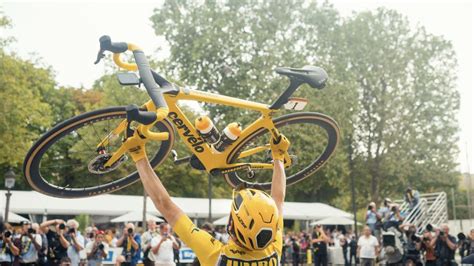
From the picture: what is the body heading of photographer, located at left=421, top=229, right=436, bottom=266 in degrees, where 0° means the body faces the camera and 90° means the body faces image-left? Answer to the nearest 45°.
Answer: approximately 45°

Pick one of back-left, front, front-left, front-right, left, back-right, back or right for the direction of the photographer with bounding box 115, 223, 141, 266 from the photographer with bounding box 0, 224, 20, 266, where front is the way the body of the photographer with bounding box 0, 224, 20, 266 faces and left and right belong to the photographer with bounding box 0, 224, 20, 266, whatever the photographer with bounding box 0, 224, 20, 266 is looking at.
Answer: front-left

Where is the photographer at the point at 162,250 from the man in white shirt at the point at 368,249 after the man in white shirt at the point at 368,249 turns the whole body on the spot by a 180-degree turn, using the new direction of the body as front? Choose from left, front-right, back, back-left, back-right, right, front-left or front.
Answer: back-left

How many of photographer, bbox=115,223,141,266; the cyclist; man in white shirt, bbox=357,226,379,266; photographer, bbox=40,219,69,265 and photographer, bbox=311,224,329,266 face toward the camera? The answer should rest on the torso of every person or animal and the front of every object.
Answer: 4

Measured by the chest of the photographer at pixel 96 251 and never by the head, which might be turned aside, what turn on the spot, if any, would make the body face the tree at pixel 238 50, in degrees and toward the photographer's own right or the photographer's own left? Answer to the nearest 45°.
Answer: approximately 135° to the photographer's own left

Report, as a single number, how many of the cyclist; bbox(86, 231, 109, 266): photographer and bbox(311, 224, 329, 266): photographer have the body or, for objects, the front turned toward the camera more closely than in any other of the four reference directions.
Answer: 2

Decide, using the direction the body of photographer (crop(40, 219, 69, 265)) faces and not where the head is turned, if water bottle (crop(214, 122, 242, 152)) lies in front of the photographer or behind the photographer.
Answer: in front

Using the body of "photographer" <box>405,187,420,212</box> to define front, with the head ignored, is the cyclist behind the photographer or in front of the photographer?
in front

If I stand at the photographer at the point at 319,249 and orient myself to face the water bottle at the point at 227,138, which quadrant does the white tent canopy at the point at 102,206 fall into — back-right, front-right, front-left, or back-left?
back-right

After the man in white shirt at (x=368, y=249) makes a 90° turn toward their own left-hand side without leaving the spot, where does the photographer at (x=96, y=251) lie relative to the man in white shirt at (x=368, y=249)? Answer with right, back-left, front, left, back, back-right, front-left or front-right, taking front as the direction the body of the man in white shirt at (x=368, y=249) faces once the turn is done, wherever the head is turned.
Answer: back-right
